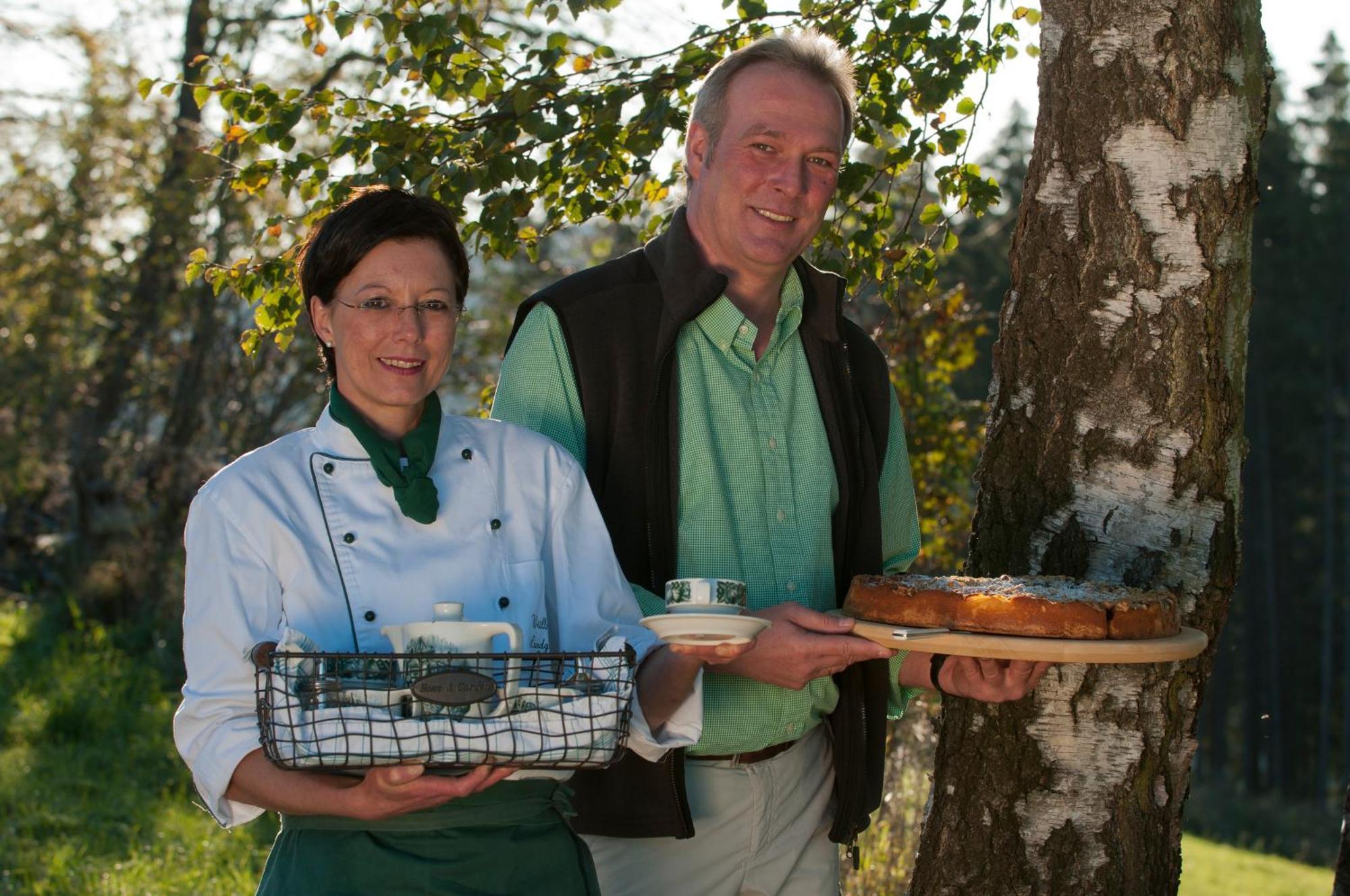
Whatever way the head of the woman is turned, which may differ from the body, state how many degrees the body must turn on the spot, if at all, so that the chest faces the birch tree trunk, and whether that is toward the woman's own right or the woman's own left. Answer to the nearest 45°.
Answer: approximately 90° to the woman's own left

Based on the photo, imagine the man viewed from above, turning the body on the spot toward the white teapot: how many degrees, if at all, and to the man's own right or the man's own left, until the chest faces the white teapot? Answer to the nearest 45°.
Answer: approximately 90° to the man's own right

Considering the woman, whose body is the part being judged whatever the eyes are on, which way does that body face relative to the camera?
toward the camera

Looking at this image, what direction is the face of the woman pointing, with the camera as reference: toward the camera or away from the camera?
toward the camera

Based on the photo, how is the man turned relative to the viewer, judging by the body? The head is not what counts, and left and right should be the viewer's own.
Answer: facing the viewer and to the right of the viewer

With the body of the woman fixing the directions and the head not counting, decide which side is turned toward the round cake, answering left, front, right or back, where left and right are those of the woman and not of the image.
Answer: left

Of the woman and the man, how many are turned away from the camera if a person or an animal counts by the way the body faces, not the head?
0

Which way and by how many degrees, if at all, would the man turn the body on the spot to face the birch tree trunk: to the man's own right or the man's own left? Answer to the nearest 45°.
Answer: approximately 45° to the man's own left

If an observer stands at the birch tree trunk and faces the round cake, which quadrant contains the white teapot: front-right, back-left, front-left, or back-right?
front-right

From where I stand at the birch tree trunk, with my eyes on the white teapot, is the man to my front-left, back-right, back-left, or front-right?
front-right
